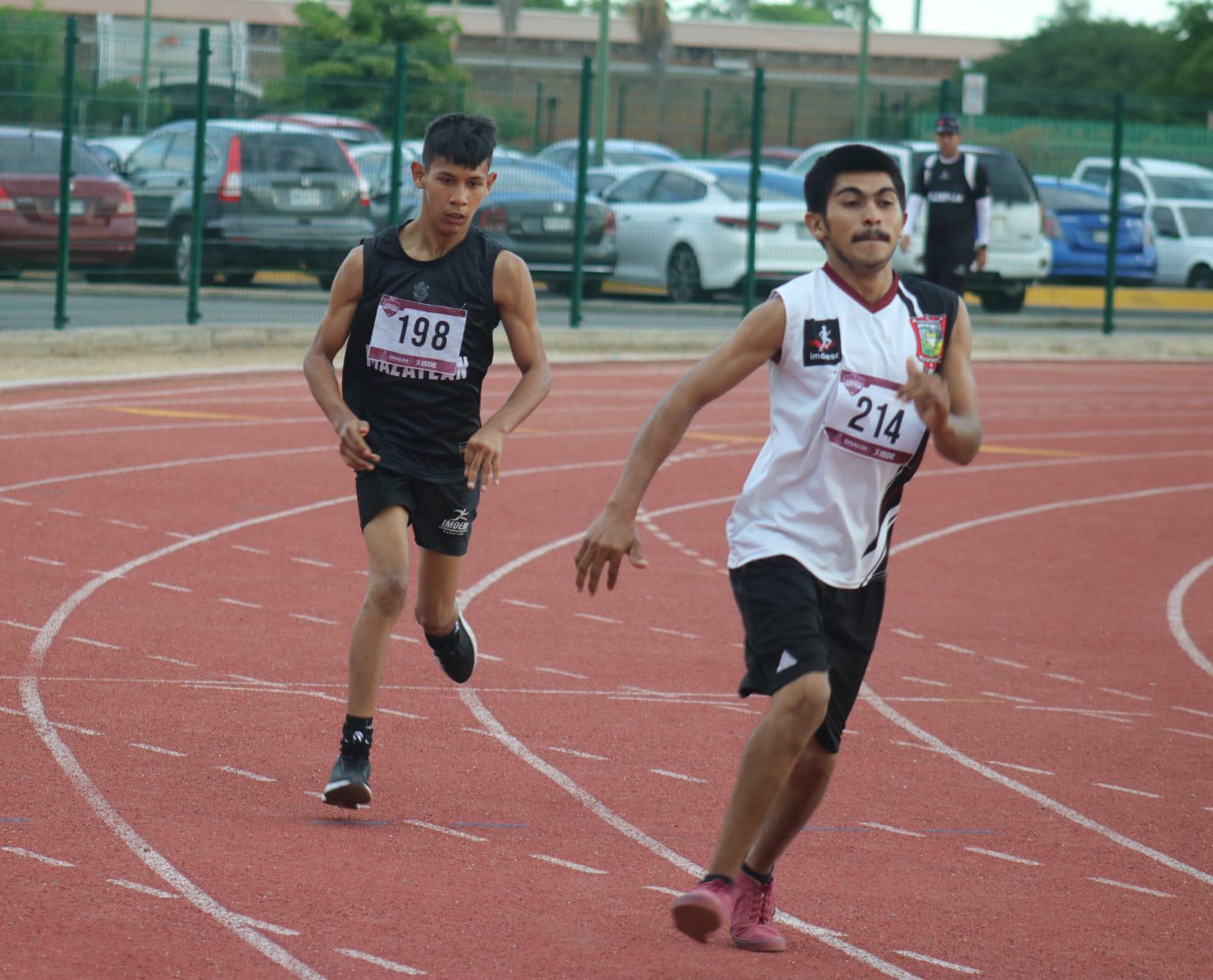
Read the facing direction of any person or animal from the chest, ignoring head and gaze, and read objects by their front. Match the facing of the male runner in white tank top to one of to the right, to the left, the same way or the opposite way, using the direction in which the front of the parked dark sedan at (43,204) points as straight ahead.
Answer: the opposite way

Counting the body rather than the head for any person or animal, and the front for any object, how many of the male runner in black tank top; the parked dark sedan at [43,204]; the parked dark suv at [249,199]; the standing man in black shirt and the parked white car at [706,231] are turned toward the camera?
2

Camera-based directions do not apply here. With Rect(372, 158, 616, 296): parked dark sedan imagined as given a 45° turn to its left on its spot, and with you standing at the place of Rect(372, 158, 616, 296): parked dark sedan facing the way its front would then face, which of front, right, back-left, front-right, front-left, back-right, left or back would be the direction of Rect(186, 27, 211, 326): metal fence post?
front-left

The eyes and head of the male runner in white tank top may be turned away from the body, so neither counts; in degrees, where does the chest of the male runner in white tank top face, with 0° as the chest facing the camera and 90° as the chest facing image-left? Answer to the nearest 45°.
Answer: approximately 315°

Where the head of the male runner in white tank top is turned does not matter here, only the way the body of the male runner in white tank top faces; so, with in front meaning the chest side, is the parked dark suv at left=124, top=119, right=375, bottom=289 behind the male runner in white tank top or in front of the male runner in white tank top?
behind

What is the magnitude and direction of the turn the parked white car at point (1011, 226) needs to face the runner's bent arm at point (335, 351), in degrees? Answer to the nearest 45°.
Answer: approximately 135° to its left

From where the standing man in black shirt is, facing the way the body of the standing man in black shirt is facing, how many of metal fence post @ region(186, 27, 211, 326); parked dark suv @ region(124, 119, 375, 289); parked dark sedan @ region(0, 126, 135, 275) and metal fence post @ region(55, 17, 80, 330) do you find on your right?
4

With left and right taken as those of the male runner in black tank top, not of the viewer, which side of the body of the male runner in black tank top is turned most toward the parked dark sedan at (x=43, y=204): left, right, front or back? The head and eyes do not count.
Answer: back

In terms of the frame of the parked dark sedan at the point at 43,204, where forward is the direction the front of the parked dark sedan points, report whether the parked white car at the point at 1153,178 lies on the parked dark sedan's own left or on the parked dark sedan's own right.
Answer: on the parked dark sedan's own right

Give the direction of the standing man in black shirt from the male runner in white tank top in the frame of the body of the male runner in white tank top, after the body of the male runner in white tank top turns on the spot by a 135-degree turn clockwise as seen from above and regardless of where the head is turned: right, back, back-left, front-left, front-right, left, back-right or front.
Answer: right

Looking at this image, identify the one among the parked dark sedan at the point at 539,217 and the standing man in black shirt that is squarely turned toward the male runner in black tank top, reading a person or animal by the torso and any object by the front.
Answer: the standing man in black shirt
